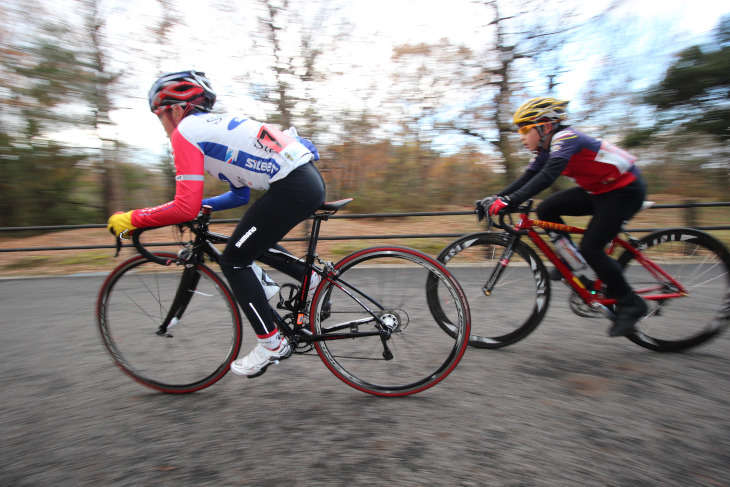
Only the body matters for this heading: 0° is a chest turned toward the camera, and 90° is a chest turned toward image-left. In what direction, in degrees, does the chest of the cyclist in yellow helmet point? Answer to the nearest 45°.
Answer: approximately 90°

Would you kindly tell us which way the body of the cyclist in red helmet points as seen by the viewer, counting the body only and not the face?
to the viewer's left

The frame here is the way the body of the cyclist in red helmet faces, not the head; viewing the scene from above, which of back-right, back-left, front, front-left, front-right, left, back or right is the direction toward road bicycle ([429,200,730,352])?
back

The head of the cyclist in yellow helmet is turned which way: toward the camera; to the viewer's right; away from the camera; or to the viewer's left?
to the viewer's left

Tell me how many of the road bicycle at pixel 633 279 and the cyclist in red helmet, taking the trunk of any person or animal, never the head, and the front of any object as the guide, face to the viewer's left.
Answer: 2

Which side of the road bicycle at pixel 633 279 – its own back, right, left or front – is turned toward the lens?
left

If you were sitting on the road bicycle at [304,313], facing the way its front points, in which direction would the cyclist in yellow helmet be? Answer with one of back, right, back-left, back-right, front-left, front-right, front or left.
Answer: back

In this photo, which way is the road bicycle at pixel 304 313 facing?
to the viewer's left

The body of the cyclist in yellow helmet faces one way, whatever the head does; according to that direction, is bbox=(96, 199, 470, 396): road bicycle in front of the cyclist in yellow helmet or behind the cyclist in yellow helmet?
in front

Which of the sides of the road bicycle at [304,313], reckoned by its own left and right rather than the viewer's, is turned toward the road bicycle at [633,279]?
back
